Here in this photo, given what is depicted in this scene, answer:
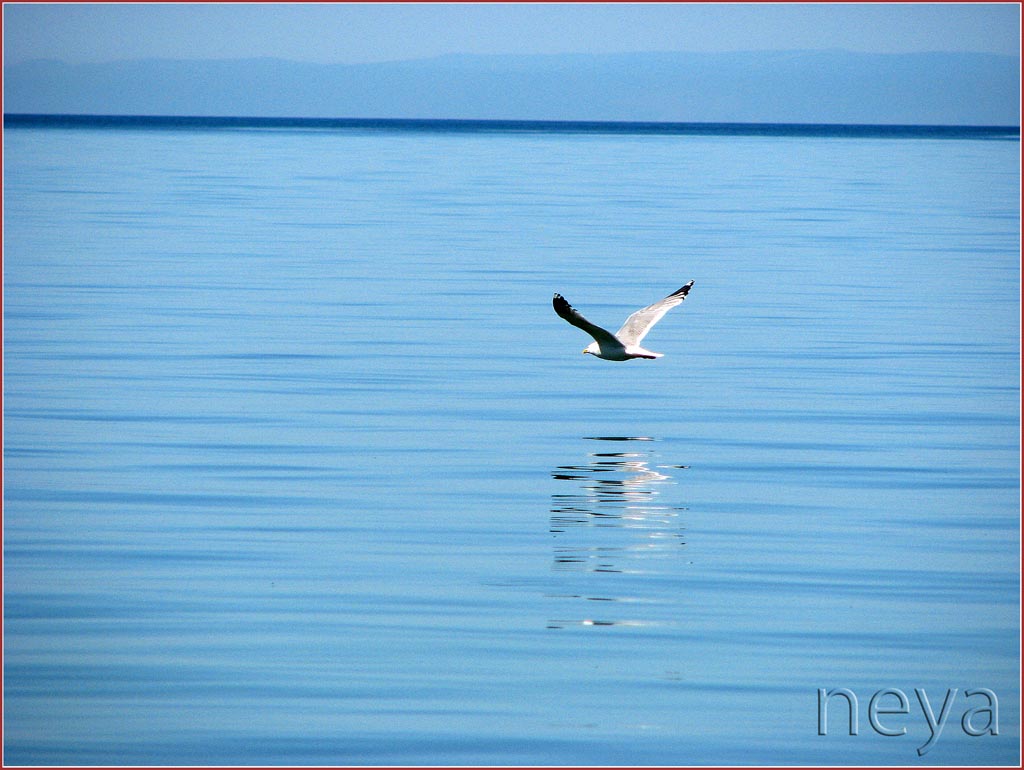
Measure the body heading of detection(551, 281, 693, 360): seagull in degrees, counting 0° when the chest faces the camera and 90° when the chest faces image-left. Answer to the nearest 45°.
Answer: approximately 135°
